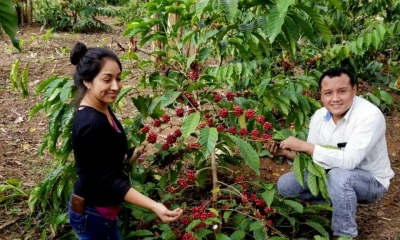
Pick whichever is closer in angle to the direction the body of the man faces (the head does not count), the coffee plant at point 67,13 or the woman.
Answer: the woman

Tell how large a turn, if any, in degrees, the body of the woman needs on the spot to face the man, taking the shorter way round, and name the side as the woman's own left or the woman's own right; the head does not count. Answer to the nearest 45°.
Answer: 0° — they already face them

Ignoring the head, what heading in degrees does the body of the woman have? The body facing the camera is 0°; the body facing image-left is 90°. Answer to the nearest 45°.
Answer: approximately 270°

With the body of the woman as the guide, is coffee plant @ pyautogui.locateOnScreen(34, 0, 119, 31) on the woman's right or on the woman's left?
on the woman's left

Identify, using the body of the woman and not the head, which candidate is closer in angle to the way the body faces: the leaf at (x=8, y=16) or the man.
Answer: the man

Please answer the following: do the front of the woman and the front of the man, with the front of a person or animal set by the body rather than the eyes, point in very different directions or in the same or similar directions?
very different directions

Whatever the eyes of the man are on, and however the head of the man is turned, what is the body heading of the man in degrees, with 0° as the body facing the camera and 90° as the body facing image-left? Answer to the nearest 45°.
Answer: approximately 45°

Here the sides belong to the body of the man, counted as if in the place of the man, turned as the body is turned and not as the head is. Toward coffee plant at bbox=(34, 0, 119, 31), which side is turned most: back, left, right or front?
right

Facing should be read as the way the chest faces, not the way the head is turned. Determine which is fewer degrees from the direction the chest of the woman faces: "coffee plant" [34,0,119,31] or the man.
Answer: the man
